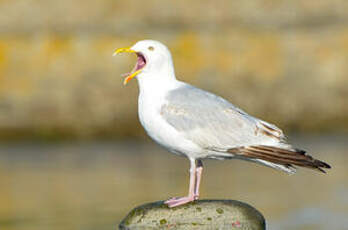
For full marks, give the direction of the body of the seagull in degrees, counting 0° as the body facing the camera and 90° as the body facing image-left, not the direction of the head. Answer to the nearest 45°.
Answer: approximately 90°
